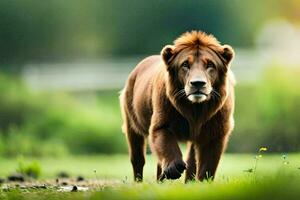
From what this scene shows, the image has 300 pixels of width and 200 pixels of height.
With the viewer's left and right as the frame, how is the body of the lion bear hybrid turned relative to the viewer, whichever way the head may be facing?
facing the viewer and to the right of the viewer

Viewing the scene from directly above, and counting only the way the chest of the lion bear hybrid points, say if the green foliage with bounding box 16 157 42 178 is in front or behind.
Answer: behind
